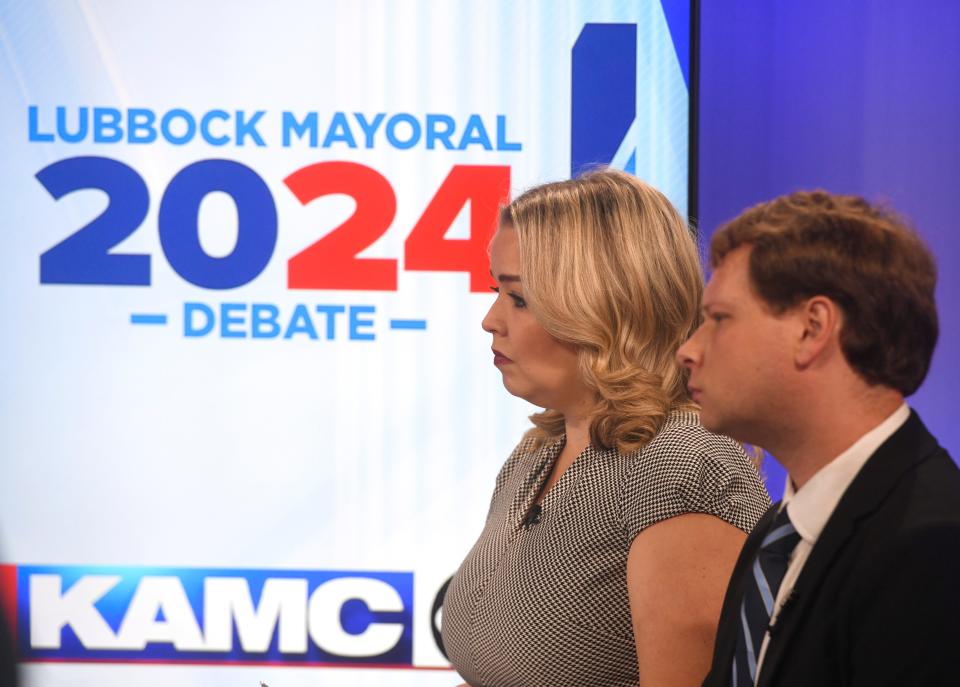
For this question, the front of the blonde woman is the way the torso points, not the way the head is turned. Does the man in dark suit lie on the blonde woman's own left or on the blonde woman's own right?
on the blonde woman's own left

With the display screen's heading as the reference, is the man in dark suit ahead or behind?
ahead

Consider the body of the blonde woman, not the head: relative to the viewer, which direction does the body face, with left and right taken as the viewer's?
facing the viewer and to the left of the viewer

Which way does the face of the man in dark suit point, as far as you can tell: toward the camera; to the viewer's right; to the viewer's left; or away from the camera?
to the viewer's left

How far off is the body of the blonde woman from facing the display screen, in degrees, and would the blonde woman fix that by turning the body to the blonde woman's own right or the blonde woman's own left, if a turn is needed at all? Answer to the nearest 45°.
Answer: approximately 90° to the blonde woman's own right

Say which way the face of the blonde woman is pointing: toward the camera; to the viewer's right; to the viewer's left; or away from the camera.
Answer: to the viewer's left

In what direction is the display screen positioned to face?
toward the camera

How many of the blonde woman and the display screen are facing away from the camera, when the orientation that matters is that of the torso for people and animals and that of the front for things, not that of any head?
0
